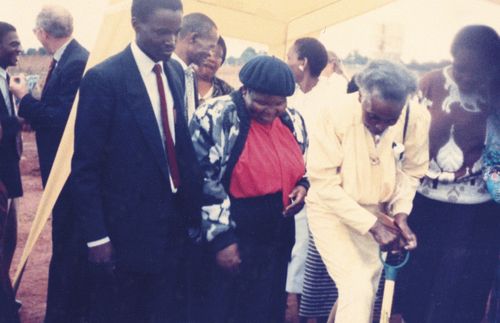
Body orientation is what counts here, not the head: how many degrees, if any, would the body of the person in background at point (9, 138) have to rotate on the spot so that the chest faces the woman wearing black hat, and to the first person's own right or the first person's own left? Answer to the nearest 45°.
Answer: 0° — they already face them

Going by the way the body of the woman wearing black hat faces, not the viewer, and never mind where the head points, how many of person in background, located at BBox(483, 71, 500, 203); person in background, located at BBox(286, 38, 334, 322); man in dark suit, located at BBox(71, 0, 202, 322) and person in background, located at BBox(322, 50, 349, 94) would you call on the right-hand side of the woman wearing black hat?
1

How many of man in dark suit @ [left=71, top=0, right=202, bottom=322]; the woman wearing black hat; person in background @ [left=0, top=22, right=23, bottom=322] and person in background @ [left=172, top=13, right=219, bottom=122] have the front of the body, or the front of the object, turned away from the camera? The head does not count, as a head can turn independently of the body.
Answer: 0

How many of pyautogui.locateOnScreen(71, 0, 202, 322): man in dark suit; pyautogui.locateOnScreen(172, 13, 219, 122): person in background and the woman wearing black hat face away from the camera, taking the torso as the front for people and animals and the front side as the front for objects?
0

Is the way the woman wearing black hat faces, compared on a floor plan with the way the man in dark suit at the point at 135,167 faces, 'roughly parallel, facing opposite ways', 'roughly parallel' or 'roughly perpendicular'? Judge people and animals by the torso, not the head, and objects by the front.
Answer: roughly parallel

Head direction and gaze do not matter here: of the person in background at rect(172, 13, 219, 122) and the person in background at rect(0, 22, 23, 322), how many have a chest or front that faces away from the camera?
0

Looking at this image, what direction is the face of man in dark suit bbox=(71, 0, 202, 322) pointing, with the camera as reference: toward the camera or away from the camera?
toward the camera

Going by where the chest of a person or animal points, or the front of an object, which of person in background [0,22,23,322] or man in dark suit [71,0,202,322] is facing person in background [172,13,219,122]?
person in background [0,22,23,322]

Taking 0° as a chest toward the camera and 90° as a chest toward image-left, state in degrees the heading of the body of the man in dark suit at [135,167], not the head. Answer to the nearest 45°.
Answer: approximately 315°

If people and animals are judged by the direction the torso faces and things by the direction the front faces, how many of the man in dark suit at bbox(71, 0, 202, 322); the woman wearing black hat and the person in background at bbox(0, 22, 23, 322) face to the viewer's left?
0

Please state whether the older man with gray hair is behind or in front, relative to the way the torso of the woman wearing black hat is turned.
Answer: behind

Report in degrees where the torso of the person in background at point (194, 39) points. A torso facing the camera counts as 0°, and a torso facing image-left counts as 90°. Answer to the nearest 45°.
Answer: approximately 315°

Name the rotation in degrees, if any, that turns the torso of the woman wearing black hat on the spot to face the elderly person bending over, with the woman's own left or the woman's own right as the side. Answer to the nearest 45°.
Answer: approximately 45° to the woman's own left

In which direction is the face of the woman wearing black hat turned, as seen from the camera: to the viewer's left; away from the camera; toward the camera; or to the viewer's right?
toward the camera

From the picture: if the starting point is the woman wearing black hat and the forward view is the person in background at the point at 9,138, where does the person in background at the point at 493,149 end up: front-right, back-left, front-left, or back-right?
back-right
